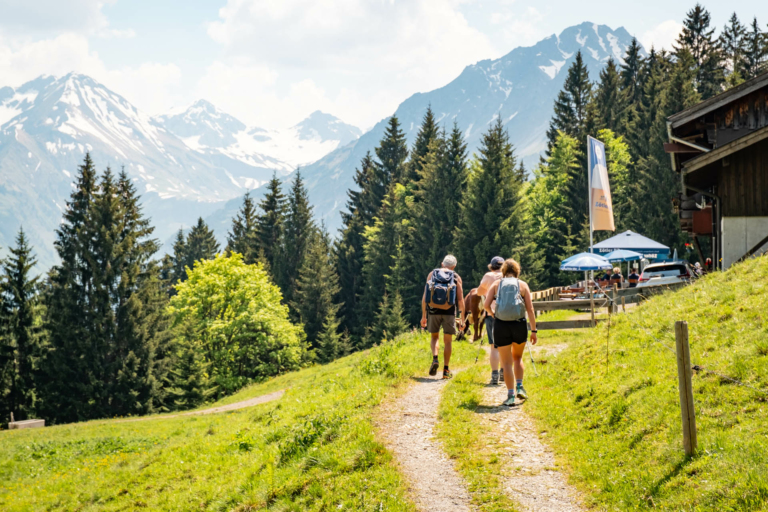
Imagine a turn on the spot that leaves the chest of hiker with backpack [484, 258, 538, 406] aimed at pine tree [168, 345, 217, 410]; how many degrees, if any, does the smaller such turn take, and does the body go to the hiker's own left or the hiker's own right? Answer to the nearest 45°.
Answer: approximately 45° to the hiker's own left

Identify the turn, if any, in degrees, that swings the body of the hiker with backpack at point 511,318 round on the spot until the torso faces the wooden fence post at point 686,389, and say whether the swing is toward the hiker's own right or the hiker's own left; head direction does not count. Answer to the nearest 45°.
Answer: approximately 135° to the hiker's own right

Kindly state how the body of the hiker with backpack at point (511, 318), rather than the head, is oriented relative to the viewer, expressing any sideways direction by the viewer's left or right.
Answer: facing away from the viewer

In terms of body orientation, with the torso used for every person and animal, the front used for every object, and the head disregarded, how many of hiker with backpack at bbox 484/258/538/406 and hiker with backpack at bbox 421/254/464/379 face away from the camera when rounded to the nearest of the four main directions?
2

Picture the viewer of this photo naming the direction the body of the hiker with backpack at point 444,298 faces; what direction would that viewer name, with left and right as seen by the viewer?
facing away from the viewer

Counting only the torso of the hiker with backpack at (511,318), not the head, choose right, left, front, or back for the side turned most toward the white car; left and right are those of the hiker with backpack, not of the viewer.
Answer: front

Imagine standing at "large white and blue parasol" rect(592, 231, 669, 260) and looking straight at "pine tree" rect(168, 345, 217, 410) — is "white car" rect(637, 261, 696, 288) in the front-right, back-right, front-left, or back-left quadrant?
back-left

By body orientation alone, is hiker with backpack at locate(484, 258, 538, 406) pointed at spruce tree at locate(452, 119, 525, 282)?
yes

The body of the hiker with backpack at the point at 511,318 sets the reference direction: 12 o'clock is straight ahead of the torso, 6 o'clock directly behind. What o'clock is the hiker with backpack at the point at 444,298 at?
the hiker with backpack at the point at 444,298 is roughly at 11 o'clock from the hiker with backpack at the point at 511,318.

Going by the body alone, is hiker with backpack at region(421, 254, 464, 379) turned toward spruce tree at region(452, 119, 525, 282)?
yes

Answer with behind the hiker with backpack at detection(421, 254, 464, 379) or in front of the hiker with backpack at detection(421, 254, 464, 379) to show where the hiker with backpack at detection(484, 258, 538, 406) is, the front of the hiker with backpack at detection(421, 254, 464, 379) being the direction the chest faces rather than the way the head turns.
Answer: behind

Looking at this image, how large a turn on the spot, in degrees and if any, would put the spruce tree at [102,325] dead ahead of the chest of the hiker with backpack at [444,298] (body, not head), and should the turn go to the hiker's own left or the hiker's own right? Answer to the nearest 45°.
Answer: approximately 45° to the hiker's own left

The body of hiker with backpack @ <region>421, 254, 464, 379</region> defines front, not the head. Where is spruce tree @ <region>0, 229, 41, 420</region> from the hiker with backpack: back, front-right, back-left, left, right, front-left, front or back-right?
front-left

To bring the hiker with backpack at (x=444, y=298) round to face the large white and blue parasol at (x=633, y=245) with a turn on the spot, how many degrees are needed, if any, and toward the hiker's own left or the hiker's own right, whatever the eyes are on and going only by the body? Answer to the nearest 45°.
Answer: approximately 45° to the hiker's own right
